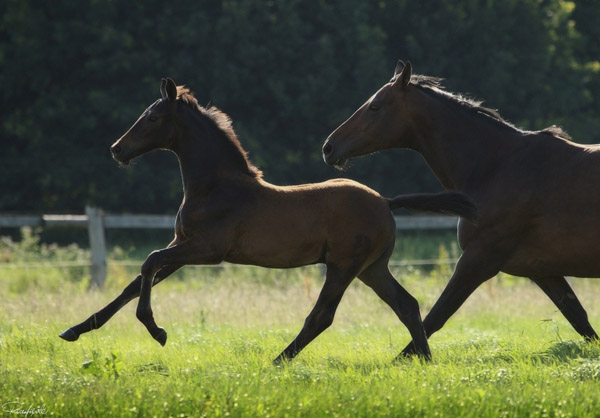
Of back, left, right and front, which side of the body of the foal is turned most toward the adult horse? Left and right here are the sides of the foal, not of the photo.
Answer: back

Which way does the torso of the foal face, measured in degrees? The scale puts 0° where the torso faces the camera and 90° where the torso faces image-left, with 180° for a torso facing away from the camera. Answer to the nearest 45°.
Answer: approximately 90°

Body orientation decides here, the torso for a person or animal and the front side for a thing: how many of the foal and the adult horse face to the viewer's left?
2

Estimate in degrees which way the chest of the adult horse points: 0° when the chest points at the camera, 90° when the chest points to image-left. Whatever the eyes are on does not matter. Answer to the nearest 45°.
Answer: approximately 90°
